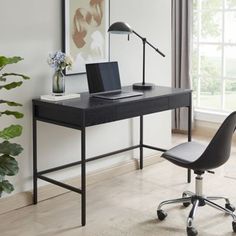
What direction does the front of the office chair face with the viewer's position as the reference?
facing away from the viewer and to the left of the viewer

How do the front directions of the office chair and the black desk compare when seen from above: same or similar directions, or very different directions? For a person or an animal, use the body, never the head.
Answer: very different directions

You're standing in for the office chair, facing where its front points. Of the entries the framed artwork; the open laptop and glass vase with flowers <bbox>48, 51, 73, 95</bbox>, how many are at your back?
0

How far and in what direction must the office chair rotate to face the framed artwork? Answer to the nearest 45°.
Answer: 0° — it already faces it

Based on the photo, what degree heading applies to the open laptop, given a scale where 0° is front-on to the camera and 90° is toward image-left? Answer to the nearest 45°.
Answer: approximately 315°

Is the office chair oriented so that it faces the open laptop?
yes
